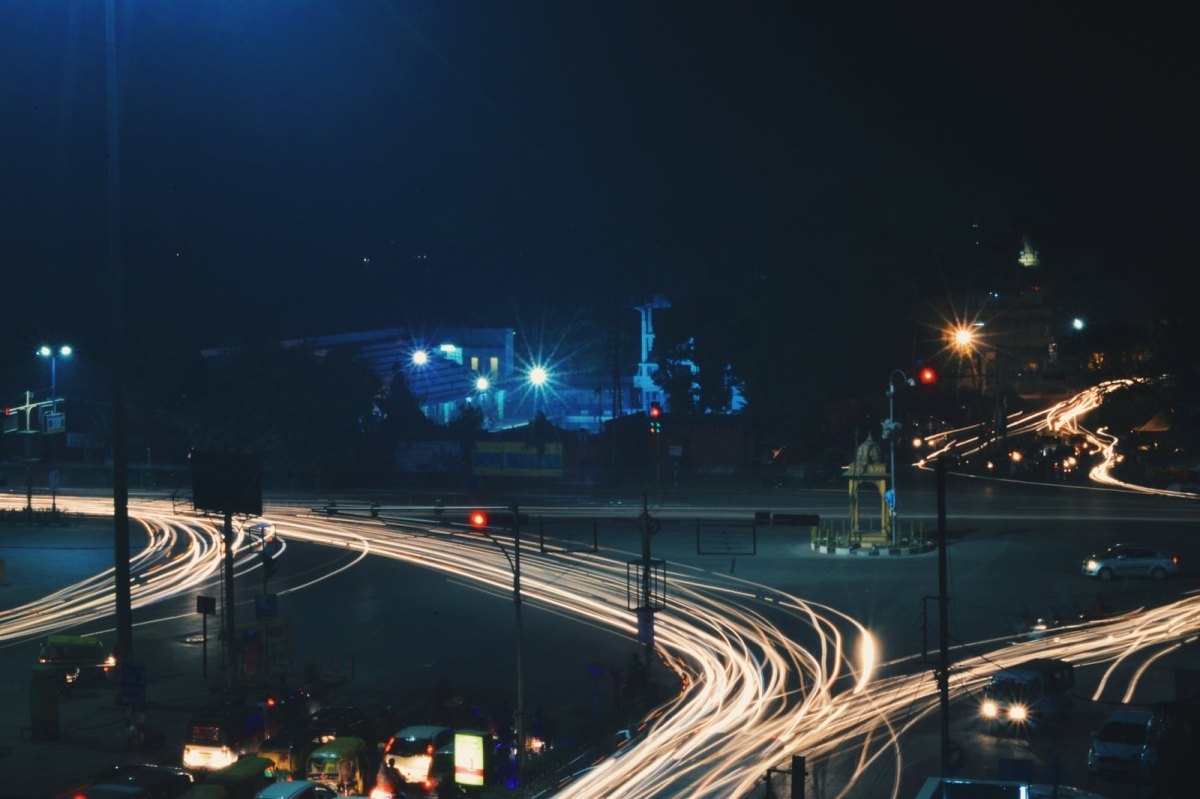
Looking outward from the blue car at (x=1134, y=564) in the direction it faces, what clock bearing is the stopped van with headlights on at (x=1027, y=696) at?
The stopped van with headlights on is roughly at 9 o'clock from the blue car.

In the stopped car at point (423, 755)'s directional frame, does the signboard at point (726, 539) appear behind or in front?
in front

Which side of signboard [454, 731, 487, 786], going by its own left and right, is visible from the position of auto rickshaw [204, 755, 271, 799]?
right

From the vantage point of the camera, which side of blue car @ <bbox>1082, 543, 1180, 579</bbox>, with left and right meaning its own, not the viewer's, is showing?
left

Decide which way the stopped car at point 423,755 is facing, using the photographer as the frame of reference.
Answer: facing away from the viewer and to the right of the viewer

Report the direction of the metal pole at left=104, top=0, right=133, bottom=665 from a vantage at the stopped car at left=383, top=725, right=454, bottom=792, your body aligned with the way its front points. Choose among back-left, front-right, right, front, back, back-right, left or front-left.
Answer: left

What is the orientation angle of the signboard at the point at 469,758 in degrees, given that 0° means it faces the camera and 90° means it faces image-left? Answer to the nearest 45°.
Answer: approximately 0°

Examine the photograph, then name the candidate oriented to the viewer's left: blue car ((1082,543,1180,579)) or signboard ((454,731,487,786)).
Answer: the blue car

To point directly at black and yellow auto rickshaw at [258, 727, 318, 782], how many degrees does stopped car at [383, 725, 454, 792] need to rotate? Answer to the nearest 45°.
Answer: approximately 135° to its left

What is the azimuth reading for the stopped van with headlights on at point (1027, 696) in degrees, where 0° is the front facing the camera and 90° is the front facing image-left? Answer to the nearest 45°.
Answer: approximately 45°

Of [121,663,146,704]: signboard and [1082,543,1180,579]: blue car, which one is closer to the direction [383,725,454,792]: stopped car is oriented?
the blue car

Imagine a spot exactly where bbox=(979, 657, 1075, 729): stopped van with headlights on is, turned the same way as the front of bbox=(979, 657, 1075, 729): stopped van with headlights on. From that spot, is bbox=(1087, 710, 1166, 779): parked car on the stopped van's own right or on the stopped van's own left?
on the stopped van's own left

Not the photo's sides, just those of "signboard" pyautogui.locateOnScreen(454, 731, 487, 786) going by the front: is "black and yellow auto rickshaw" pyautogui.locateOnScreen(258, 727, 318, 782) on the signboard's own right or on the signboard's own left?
on the signboard's own right
